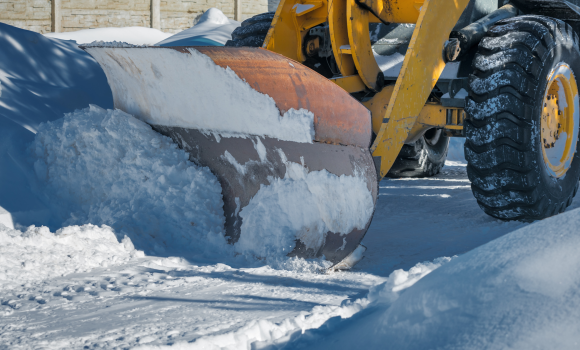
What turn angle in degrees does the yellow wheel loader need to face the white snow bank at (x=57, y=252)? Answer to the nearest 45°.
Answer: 0° — it already faces it

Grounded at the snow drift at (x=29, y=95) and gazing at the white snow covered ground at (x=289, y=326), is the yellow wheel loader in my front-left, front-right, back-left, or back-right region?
front-left

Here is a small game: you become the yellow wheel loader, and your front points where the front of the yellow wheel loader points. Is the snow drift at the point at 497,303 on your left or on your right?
on your left

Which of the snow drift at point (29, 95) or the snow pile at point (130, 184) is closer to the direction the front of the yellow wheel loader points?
the snow pile

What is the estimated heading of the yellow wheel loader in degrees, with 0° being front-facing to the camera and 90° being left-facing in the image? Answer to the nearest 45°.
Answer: approximately 45°

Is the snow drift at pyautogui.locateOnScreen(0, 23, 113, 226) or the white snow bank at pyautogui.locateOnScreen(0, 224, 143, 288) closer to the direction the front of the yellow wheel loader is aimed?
the white snow bank

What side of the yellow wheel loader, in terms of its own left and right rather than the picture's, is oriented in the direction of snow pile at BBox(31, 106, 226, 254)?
front

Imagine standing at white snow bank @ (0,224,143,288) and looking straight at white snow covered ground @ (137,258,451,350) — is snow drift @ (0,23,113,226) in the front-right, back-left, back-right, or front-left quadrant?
back-left
